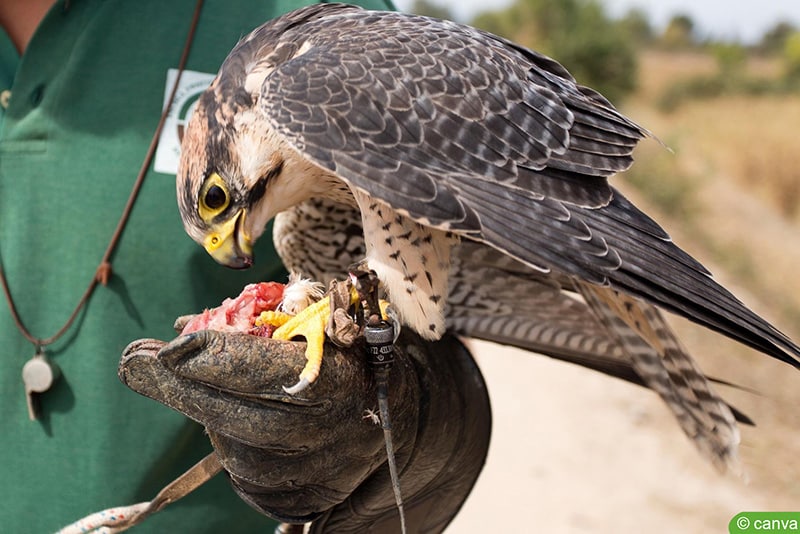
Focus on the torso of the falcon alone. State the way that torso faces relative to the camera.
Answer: to the viewer's left
